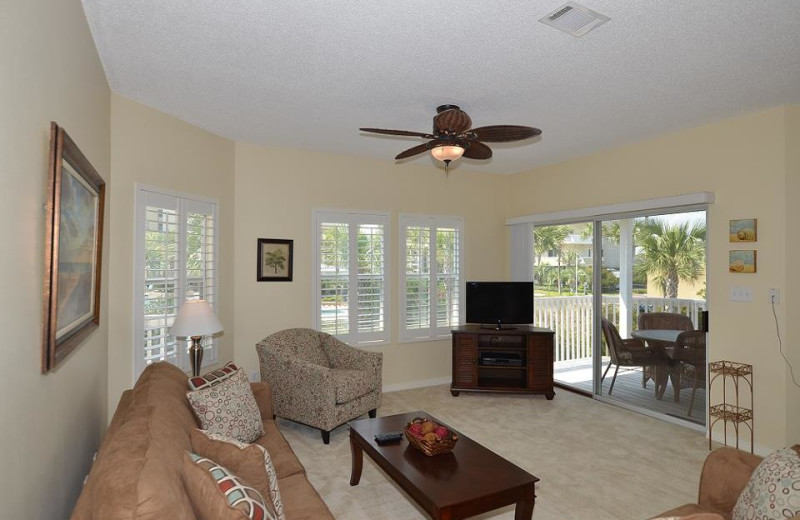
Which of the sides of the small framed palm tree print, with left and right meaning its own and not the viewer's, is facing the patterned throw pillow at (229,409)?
front

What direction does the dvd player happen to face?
toward the camera

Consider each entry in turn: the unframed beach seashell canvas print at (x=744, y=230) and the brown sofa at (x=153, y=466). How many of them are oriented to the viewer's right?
1

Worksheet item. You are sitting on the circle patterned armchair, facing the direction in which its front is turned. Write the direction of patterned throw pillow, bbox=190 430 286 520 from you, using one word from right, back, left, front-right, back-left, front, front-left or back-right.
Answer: front-right

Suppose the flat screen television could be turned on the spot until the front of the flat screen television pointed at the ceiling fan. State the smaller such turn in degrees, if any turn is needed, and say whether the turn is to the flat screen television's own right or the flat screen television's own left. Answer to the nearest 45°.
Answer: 0° — it already faces it

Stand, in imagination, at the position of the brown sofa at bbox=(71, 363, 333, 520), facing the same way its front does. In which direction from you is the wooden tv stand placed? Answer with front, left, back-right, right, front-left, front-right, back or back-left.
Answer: front-left

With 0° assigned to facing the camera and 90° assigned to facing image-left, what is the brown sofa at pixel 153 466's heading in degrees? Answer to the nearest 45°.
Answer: approximately 270°

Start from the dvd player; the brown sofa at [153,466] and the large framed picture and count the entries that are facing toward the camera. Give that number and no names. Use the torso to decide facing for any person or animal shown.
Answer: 1

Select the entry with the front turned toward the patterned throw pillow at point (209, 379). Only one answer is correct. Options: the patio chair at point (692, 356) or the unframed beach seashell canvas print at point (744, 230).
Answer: the unframed beach seashell canvas print

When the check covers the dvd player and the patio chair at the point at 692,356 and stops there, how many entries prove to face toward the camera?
1

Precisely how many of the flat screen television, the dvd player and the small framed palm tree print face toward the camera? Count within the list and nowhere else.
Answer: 3

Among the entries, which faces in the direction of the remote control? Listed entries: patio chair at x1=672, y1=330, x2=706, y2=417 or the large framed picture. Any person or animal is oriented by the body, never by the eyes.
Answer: the large framed picture

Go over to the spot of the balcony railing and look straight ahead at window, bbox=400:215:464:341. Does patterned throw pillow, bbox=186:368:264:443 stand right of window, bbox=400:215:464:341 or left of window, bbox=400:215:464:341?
left

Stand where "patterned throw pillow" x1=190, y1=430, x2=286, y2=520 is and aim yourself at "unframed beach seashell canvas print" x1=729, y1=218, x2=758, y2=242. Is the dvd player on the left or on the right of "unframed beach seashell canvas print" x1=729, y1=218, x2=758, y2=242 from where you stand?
left

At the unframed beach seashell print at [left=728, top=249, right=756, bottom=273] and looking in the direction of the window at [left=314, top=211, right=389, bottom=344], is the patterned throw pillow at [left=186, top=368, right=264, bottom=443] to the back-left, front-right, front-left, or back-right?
front-left

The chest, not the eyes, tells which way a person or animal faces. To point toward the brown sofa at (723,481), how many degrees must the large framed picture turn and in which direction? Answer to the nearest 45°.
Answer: approximately 45° to its right

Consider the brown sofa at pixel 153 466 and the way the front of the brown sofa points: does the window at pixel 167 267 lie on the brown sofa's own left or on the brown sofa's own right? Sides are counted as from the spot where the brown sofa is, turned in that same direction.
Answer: on the brown sofa's own left

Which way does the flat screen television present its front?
toward the camera

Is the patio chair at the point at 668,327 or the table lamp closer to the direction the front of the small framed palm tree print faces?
the table lamp
